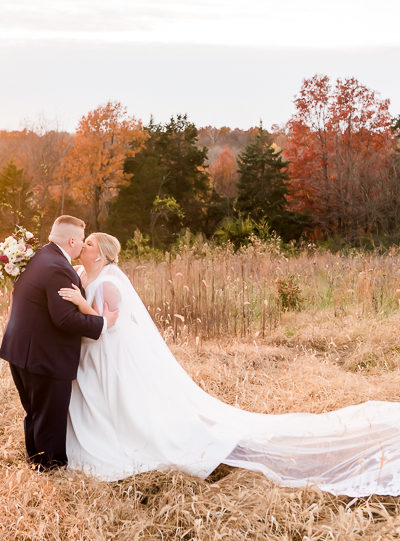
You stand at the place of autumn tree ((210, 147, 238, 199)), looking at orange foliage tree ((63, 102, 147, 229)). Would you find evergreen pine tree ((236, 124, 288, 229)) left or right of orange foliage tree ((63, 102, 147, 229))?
left

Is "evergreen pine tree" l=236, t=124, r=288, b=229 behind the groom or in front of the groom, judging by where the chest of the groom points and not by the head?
in front

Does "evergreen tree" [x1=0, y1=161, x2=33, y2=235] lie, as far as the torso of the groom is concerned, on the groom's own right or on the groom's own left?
on the groom's own left

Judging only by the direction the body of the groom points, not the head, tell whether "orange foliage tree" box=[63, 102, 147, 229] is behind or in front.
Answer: in front

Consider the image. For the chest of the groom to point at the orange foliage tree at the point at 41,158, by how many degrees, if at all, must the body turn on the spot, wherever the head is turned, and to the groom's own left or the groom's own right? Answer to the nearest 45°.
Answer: approximately 45° to the groom's own left

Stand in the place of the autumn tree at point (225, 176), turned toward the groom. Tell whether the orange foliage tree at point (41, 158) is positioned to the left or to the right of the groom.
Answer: right

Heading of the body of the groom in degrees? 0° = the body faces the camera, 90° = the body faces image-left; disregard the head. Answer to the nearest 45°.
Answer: approximately 225°
